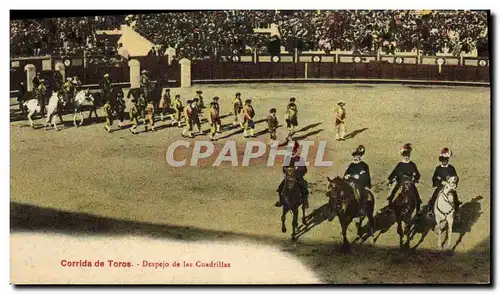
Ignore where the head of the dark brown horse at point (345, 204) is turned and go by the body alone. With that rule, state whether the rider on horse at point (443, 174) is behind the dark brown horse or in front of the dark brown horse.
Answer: behind

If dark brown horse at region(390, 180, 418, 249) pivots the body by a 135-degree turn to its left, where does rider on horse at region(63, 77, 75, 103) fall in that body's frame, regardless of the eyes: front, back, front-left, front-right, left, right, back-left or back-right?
back-left

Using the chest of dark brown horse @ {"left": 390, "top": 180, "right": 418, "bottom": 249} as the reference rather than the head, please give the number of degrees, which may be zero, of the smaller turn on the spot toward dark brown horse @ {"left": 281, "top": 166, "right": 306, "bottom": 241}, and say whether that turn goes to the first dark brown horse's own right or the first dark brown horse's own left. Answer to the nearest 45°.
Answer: approximately 90° to the first dark brown horse's own right

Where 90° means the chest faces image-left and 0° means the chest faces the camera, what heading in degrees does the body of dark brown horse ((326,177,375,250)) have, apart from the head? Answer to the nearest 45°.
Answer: approximately 45°

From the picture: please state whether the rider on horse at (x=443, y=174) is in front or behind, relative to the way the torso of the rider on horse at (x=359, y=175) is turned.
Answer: behind

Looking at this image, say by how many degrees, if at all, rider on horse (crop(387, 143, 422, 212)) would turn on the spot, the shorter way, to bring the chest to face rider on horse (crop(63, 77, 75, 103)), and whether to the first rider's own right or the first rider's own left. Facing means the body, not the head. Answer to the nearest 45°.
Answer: approximately 90° to the first rider's own right

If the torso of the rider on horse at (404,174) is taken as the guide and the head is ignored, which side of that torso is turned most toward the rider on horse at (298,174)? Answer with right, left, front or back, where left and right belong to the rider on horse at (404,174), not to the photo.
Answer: right

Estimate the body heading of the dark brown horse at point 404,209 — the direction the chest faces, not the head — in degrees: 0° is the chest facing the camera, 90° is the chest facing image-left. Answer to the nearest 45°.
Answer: approximately 0°

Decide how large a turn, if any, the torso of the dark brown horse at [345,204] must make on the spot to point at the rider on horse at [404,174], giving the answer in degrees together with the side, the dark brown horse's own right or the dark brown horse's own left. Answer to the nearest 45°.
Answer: approximately 135° to the dark brown horse's own left

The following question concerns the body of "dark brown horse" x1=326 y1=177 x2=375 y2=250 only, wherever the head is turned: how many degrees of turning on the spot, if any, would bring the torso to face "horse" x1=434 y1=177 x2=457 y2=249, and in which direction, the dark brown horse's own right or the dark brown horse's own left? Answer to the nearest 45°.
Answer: approximately 135° to the dark brown horse's own left
